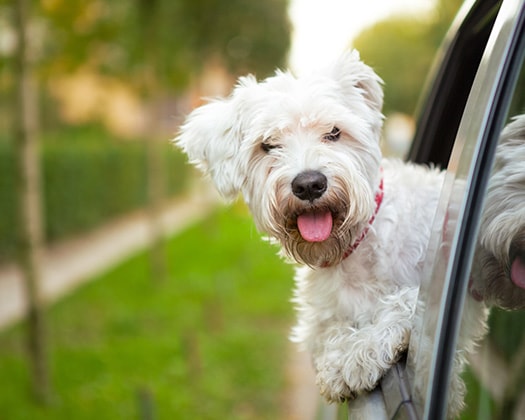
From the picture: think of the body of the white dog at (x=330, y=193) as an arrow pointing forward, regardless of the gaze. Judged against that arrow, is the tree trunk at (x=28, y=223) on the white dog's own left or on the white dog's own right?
on the white dog's own right

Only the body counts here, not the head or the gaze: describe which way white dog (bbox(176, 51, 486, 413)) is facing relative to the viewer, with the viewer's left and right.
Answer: facing the viewer and to the left of the viewer

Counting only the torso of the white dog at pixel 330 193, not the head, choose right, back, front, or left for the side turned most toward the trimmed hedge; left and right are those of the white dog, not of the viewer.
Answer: right
